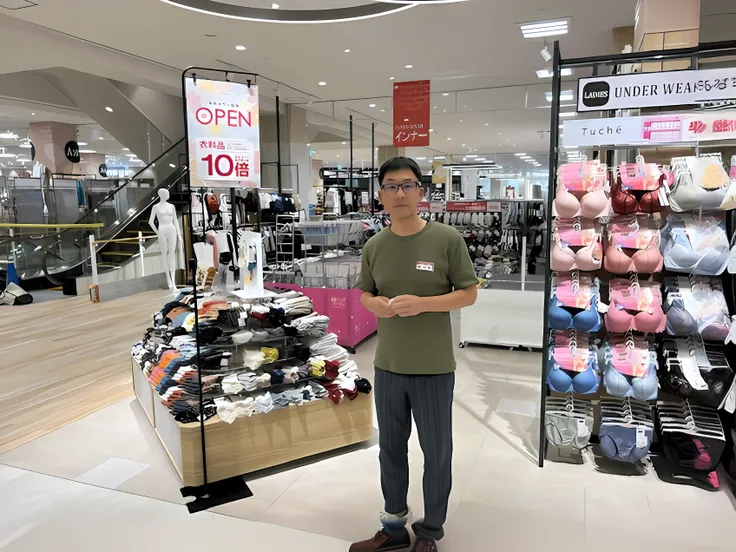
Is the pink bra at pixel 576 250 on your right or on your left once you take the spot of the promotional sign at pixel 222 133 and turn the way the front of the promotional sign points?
on your left

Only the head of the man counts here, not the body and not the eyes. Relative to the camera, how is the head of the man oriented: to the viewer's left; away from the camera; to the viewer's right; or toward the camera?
toward the camera

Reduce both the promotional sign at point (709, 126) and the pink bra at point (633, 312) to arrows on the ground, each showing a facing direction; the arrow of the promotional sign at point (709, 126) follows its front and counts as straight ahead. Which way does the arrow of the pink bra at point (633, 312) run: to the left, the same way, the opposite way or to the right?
the same way

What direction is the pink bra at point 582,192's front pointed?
toward the camera

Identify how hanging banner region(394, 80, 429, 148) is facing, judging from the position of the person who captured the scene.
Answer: facing the viewer

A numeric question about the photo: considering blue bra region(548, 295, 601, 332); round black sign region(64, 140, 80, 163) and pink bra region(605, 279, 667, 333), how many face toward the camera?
3

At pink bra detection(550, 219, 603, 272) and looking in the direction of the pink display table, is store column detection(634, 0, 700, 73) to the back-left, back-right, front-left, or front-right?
front-right

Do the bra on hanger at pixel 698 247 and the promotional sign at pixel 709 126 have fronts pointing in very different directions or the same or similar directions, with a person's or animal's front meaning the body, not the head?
same or similar directions

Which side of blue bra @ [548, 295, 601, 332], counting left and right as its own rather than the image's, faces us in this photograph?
front

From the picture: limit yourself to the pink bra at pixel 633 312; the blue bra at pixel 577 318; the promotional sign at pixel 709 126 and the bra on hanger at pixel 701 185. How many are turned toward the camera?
4

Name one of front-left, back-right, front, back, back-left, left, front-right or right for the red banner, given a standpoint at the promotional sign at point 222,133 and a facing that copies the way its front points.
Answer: back-left
